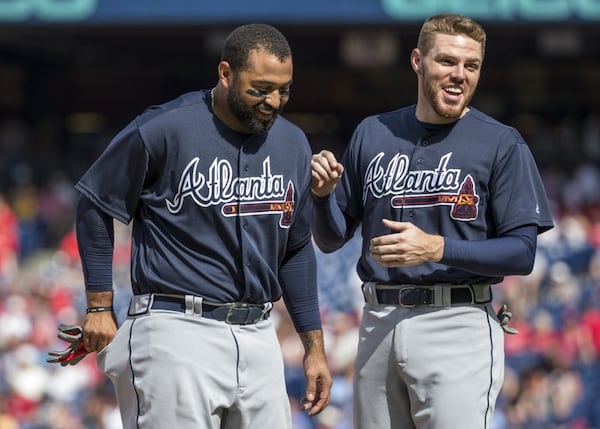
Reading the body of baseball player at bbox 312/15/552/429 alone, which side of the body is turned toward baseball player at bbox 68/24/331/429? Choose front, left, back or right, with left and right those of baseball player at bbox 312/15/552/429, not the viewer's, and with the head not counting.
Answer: right

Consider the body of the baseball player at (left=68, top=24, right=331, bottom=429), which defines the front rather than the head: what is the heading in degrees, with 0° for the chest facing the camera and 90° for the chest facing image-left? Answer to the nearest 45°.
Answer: approximately 315°

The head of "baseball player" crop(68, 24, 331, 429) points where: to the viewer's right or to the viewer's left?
to the viewer's right

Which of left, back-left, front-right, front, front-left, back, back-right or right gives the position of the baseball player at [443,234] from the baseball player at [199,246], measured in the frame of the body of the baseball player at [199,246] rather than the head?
front-left
